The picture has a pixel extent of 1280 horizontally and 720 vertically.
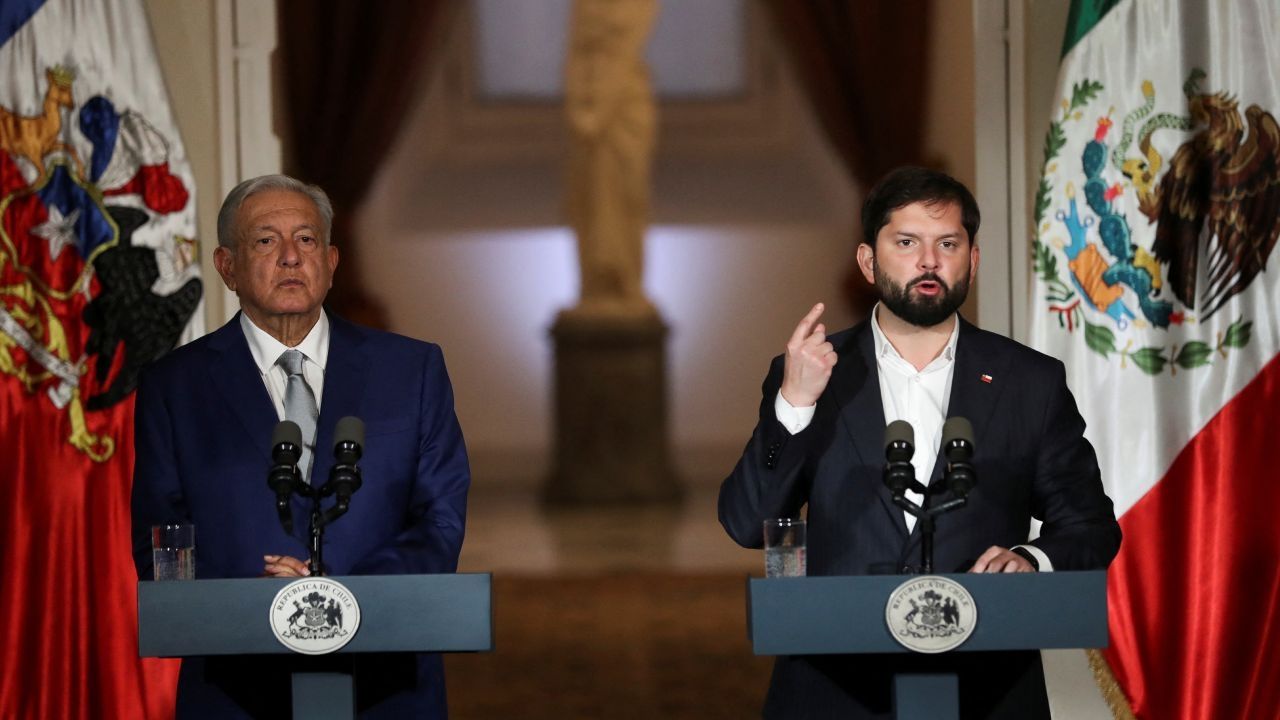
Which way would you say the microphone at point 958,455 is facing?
away from the camera

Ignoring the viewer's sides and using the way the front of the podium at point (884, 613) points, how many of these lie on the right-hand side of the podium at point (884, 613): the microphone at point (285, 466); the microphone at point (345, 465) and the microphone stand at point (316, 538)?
3

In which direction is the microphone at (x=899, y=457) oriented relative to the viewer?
away from the camera

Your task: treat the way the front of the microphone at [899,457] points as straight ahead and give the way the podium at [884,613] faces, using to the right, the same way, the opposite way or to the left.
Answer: the opposite way

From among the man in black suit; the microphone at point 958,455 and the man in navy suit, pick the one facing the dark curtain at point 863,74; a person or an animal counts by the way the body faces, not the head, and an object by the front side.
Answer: the microphone

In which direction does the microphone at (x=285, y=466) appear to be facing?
away from the camera

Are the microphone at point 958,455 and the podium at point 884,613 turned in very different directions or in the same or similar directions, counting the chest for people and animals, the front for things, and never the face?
very different directions

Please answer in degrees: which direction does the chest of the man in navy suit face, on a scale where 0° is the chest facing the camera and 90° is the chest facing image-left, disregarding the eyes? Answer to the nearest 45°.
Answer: approximately 0°

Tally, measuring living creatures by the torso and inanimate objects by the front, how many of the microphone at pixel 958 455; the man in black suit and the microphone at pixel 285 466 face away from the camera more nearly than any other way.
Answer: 2

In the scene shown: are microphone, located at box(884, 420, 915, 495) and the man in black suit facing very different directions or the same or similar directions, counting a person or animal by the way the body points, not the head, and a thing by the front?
very different directions
